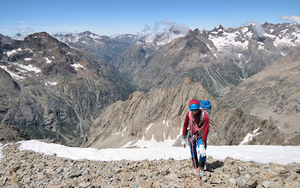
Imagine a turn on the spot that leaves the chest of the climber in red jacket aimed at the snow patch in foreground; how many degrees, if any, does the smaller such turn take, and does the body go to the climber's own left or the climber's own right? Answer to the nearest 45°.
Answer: approximately 180°

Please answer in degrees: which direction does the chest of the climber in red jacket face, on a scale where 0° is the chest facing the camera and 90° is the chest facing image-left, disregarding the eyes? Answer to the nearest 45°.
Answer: approximately 0°
